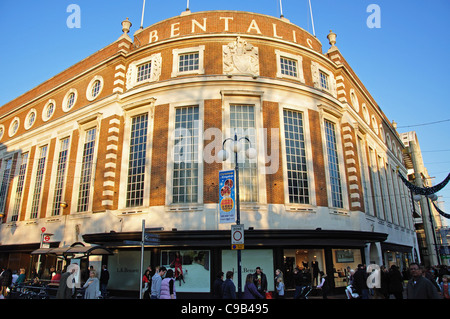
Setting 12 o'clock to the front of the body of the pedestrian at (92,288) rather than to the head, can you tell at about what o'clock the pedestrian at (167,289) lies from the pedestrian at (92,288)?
the pedestrian at (167,289) is roughly at 10 o'clock from the pedestrian at (92,288).

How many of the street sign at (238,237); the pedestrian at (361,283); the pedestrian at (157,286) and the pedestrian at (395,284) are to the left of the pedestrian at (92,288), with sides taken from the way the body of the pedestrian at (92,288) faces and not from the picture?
4

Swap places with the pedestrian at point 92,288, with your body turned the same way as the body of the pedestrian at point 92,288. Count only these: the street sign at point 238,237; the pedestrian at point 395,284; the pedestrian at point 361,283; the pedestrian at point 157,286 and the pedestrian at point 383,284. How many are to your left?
5

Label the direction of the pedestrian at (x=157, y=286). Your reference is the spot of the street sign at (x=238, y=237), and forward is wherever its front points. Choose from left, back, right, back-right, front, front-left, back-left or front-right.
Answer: front-right
